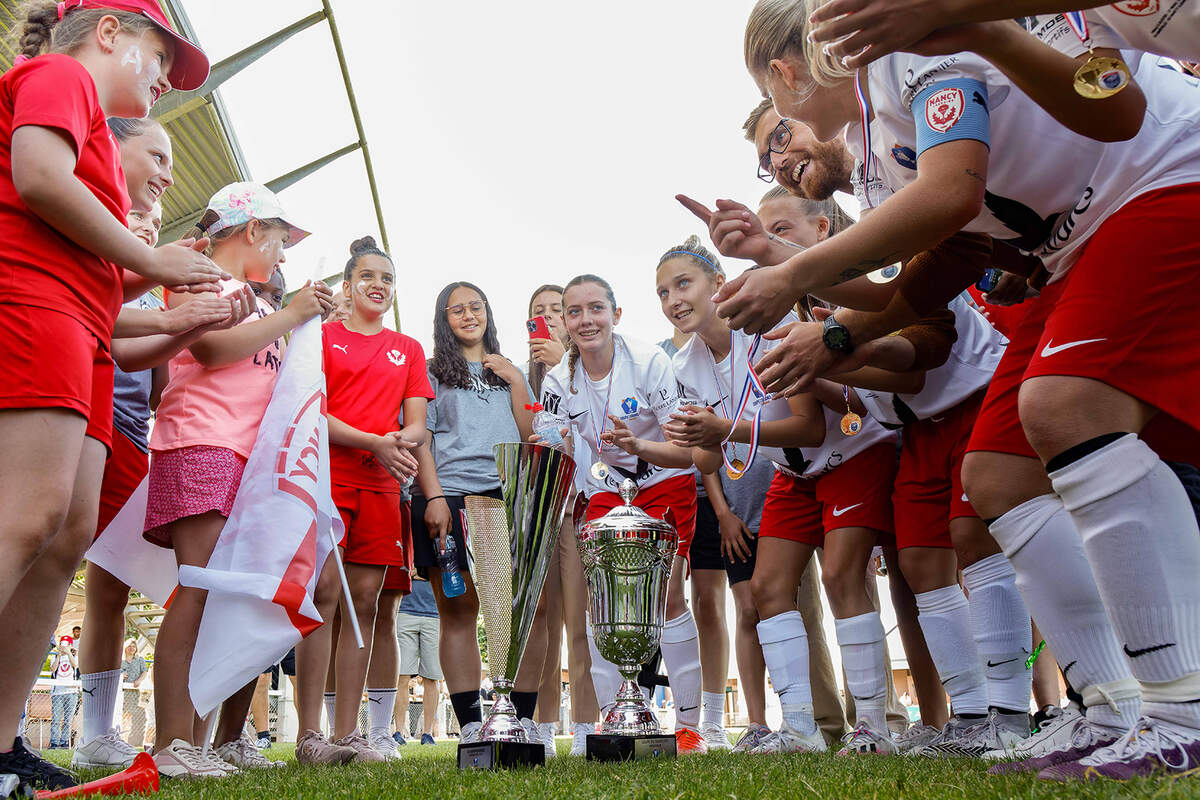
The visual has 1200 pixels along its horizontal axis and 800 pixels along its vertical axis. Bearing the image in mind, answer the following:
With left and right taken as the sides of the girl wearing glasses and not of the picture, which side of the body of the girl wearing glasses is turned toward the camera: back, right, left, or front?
front

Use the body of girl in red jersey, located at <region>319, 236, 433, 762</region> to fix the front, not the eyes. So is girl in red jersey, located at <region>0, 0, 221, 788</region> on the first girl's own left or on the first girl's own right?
on the first girl's own right

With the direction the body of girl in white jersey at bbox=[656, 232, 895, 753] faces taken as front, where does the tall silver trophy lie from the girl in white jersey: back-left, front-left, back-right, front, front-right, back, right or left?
front

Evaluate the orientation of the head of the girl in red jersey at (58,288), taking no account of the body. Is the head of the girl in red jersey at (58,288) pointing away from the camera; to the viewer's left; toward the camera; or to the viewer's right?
to the viewer's right

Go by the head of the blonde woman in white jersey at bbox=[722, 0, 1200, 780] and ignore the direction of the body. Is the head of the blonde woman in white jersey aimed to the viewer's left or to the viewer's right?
to the viewer's left

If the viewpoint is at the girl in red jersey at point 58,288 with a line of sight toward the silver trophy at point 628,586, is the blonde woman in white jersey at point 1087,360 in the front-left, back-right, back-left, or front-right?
front-right

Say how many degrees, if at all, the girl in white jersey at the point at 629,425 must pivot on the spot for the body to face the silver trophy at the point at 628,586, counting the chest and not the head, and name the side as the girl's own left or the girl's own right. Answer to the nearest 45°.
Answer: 0° — they already face it

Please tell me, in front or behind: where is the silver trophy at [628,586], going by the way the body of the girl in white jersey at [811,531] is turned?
in front

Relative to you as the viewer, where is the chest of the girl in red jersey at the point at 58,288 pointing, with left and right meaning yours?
facing to the right of the viewer

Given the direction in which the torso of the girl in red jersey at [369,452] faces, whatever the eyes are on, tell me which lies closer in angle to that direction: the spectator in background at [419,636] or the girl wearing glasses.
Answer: the girl wearing glasses

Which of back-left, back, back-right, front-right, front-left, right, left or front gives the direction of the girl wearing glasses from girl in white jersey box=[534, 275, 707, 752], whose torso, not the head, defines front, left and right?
right

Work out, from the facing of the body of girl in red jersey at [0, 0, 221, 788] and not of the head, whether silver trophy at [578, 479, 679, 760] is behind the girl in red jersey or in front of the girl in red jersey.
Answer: in front

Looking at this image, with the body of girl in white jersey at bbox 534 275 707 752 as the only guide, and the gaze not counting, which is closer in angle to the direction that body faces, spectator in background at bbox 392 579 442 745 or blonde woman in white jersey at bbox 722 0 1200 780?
the blonde woman in white jersey

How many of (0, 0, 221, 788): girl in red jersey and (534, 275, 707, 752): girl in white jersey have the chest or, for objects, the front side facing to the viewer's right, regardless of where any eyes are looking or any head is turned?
1

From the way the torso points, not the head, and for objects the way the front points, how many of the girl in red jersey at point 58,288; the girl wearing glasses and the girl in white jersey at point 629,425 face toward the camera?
2

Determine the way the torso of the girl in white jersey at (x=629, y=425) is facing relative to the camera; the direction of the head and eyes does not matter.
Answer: toward the camera
